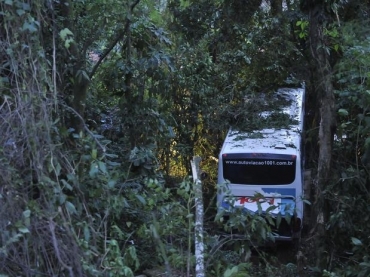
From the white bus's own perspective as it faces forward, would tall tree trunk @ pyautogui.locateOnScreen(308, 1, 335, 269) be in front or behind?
behind

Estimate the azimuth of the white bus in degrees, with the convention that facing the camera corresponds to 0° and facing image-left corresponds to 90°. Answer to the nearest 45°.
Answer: approximately 180°

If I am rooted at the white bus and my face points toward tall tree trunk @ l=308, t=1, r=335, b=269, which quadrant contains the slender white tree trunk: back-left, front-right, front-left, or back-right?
front-right

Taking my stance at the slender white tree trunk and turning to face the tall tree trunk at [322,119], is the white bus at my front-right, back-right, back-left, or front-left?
front-left

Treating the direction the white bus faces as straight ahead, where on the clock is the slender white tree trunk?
The slender white tree trunk is roughly at 6 o'clock from the white bus.

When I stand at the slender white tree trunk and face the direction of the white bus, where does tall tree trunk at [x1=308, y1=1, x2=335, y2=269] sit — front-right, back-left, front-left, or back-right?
front-right

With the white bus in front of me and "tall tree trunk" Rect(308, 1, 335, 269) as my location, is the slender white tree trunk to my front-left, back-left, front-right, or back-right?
back-left
